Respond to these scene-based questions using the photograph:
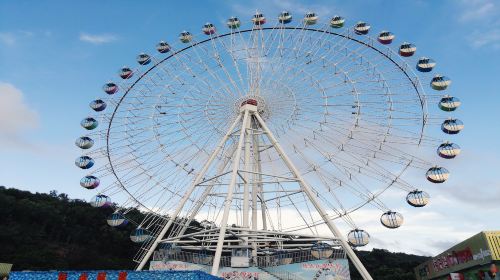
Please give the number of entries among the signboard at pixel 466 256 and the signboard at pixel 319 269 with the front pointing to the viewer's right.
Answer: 0

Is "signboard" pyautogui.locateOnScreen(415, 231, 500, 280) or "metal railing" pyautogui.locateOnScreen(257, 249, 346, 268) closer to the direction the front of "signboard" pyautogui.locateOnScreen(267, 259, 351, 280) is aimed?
the signboard

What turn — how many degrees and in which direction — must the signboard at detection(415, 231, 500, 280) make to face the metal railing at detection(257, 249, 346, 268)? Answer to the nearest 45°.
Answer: approximately 45° to its right

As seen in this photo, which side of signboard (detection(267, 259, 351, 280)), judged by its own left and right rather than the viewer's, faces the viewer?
front

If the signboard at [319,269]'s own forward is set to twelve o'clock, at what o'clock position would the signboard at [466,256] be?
the signboard at [466,256] is roughly at 10 o'clock from the signboard at [319,269].

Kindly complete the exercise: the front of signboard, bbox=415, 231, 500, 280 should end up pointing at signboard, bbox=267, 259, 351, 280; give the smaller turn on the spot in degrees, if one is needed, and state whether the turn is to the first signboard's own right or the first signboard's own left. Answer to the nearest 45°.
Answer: approximately 45° to the first signboard's own right

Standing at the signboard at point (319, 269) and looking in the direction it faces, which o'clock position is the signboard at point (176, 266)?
the signboard at point (176, 266) is roughly at 3 o'clock from the signboard at point (319, 269).

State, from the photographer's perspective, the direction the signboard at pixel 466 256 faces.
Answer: facing the viewer and to the left of the viewer

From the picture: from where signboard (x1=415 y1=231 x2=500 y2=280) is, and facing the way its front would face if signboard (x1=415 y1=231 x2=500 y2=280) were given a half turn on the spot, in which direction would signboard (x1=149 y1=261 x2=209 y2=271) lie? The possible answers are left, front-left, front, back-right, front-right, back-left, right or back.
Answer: back-left
